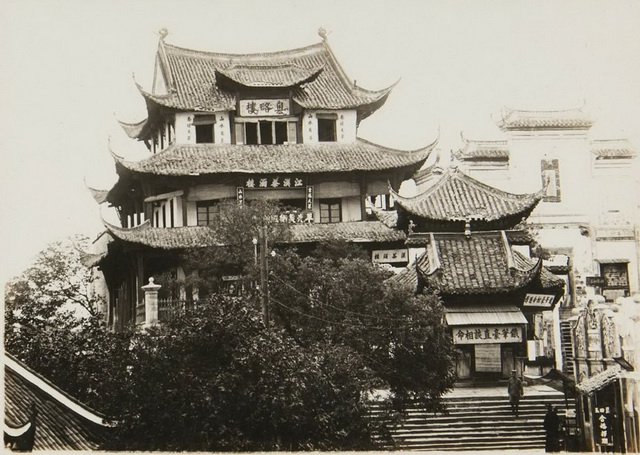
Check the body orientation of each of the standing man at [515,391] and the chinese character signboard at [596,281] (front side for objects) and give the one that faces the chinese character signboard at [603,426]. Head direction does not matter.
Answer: the chinese character signboard at [596,281]

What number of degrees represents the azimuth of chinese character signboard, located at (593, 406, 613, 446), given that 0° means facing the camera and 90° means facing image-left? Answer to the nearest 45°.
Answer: approximately 0°

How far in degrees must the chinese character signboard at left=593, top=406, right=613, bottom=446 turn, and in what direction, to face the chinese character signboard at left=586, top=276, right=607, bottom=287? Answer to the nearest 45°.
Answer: approximately 180°

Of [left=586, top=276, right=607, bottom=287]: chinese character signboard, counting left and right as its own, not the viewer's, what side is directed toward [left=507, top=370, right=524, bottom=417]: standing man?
front
